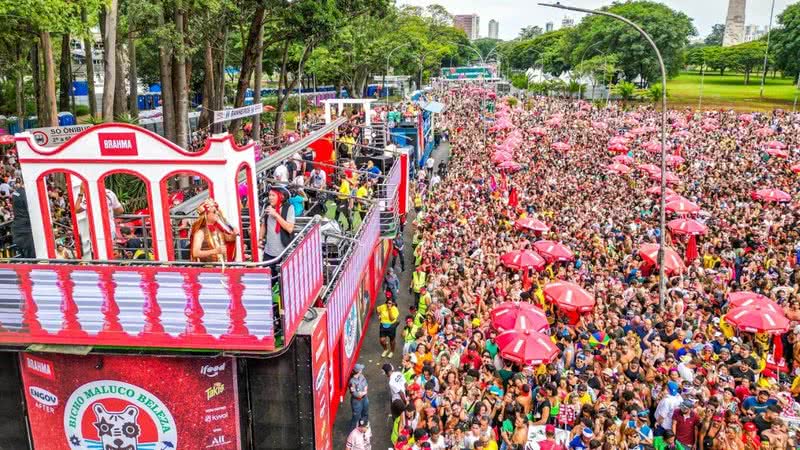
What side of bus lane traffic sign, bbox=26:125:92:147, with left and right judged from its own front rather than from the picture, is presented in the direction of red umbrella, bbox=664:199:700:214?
left

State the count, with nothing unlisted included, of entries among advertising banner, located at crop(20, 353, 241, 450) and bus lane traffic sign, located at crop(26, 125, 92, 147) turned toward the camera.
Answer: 2

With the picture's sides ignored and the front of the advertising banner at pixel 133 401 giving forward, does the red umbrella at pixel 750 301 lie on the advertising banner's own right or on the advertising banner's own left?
on the advertising banner's own left

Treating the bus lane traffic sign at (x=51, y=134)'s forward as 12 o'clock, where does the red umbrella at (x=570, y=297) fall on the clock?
The red umbrella is roughly at 10 o'clock from the bus lane traffic sign.

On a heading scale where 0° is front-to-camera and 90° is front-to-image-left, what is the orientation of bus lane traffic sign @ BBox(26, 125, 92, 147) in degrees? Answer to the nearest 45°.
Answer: approximately 0°

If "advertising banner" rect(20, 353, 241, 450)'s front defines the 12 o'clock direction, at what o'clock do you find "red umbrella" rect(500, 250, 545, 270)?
The red umbrella is roughly at 8 o'clock from the advertising banner.

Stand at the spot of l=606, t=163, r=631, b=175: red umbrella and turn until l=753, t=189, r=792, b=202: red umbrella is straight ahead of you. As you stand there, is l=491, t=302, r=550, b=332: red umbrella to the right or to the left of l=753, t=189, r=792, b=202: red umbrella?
right

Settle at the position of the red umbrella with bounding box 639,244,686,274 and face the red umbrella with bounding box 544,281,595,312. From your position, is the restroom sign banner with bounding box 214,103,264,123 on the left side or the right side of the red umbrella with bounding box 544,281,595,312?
right

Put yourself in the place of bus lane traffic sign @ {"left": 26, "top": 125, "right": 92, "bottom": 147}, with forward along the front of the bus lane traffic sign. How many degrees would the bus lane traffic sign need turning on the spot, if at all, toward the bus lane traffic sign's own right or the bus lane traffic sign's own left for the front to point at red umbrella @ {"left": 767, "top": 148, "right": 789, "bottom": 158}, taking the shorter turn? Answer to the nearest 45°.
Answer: approximately 90° to the bus lane traffic sign's own left

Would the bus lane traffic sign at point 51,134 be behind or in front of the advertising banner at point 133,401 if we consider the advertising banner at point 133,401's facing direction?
behind

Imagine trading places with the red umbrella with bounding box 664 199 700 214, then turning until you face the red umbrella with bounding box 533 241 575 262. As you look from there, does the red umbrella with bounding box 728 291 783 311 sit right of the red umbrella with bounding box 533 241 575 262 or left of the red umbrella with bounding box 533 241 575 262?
left

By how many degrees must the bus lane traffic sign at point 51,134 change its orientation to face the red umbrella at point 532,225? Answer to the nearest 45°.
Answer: approximately 90° to its left

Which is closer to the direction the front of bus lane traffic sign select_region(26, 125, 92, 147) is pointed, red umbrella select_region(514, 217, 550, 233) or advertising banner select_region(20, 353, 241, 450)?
the advertising banner
